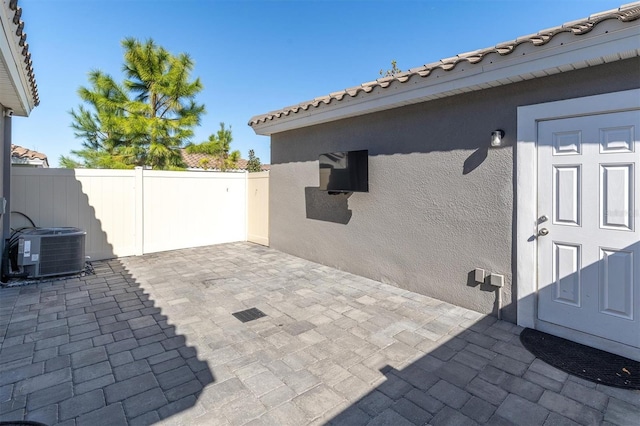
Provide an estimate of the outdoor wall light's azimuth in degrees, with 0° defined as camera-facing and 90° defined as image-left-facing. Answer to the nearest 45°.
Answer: approximately 45°

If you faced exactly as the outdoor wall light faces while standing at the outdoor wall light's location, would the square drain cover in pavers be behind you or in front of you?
in front

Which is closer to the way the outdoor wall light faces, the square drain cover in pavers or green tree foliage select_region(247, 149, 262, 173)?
the square drain cover in pavers

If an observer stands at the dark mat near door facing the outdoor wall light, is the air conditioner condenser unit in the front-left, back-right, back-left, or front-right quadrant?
front-left

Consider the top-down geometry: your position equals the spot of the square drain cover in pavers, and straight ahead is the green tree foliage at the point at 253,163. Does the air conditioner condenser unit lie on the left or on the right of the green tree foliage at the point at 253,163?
left

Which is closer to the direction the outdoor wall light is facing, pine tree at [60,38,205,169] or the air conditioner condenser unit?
the air conditioner condenser unit
